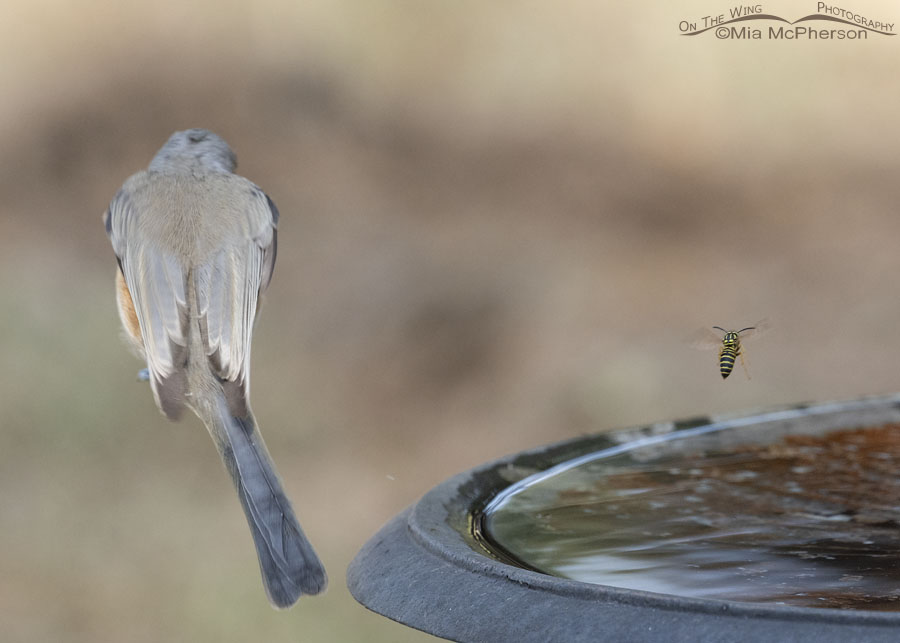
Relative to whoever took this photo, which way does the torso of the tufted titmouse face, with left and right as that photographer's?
facing away from the viewer

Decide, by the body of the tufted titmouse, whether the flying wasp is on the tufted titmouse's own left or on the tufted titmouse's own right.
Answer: on the tufted titmouse's own right
